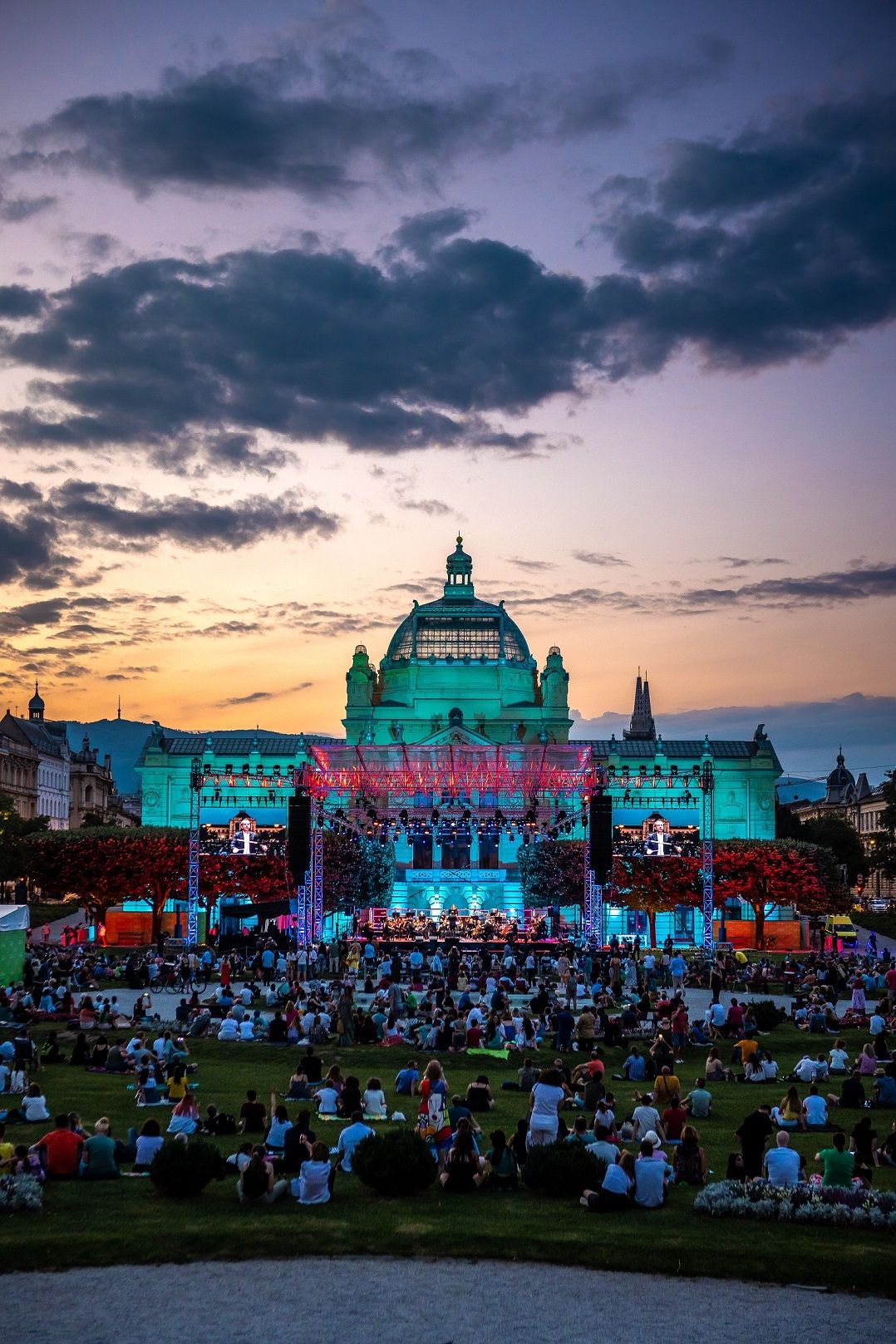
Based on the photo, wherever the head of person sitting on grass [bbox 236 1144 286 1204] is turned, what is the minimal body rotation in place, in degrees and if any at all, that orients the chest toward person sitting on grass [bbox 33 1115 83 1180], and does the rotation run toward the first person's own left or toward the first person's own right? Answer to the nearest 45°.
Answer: approximately 45° to the first person's own left

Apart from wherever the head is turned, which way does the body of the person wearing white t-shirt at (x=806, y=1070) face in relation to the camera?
away from the camera

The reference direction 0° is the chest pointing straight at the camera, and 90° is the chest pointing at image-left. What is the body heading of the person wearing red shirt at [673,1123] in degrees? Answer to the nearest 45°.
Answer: approximately 180°

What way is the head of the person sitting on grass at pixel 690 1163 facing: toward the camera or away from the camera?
away from the camera

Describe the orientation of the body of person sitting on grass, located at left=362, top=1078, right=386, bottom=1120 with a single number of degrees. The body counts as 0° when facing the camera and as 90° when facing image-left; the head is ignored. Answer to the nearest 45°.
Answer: approximately 180°

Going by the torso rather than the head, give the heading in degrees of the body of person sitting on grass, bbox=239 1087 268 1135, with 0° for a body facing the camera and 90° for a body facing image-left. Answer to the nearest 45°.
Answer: approximately 180°

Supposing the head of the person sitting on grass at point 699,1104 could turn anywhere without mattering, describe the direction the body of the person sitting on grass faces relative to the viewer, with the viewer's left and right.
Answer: facing away from the viewer

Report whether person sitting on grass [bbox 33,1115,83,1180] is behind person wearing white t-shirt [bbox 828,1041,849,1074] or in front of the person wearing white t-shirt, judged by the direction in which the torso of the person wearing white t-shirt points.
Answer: behind

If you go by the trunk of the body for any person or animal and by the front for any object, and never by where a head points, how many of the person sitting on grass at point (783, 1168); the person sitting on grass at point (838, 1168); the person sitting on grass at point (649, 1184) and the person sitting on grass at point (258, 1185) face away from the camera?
4

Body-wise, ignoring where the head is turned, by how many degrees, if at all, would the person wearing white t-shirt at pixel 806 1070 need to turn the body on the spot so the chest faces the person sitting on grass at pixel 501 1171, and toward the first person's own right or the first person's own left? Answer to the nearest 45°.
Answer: approximately 180°

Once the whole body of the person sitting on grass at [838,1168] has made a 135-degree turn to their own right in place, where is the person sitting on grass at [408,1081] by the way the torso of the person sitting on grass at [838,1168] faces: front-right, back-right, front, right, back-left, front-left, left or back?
back

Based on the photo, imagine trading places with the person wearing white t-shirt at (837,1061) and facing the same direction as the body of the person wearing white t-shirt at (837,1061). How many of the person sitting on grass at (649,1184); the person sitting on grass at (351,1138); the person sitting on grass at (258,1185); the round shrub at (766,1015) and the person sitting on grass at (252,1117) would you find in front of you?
1

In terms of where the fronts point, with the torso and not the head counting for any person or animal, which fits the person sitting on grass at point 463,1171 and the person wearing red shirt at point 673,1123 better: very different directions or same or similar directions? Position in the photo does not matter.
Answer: same or similar directions

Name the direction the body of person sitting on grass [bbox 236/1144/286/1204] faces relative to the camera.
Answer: away from the camera

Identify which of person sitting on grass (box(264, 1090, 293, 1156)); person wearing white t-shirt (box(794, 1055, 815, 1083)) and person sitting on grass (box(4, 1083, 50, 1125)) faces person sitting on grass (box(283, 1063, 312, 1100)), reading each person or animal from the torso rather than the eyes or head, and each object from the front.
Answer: person sitting on grass (box(264, 1090, 293, 1156))

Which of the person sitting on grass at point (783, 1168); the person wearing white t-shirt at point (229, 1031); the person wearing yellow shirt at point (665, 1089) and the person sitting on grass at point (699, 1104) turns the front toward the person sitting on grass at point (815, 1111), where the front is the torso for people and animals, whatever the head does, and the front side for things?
the person sitting on grass at point (783, 1168)

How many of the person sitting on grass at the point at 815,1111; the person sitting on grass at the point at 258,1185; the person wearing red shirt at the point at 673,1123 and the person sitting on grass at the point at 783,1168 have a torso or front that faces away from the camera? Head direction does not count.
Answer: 4
